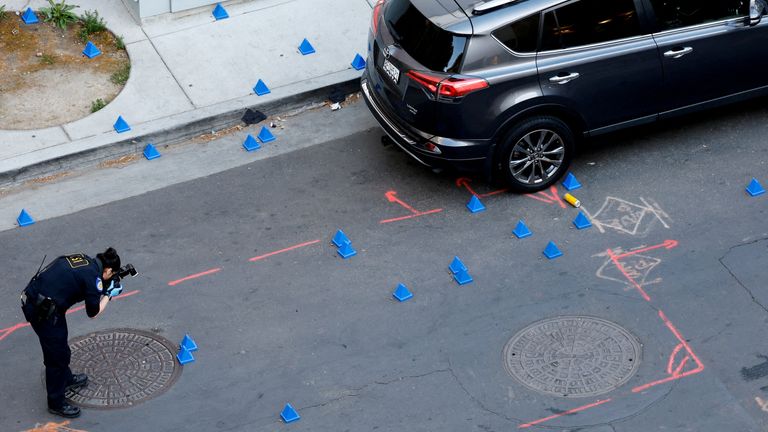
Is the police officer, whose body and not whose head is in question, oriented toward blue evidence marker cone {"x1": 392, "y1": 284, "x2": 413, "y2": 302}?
yes

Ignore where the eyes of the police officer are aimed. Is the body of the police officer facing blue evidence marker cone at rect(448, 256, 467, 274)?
yes

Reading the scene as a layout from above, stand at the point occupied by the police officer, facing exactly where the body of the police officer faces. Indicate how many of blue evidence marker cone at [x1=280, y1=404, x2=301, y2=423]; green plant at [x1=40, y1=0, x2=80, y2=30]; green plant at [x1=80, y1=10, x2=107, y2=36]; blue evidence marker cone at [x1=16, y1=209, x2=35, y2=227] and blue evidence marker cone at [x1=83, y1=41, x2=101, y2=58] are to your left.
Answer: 4

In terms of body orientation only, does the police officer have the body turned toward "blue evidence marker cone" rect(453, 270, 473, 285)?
yes

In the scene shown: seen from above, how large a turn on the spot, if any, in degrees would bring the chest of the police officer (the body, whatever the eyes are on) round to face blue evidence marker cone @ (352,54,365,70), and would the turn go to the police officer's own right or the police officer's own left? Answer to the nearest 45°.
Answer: approximately 45° to the police officer's own left

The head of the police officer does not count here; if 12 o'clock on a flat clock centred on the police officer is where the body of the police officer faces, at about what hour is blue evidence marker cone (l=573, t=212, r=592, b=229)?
The blue evidence marker cone is roughly at 12 o'clock from the police officer.

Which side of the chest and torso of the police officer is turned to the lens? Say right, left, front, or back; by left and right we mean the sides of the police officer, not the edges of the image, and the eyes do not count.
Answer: right

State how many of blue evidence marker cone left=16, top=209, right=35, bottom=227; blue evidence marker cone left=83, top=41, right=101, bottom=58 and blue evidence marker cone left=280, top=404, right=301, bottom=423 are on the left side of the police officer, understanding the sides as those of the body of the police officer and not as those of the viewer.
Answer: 2

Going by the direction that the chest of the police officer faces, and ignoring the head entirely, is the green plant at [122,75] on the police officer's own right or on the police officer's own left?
on the police officer's own left

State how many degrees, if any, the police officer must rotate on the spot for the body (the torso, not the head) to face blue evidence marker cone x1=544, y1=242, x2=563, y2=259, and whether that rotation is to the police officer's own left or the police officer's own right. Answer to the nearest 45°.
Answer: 0° — they already face it
